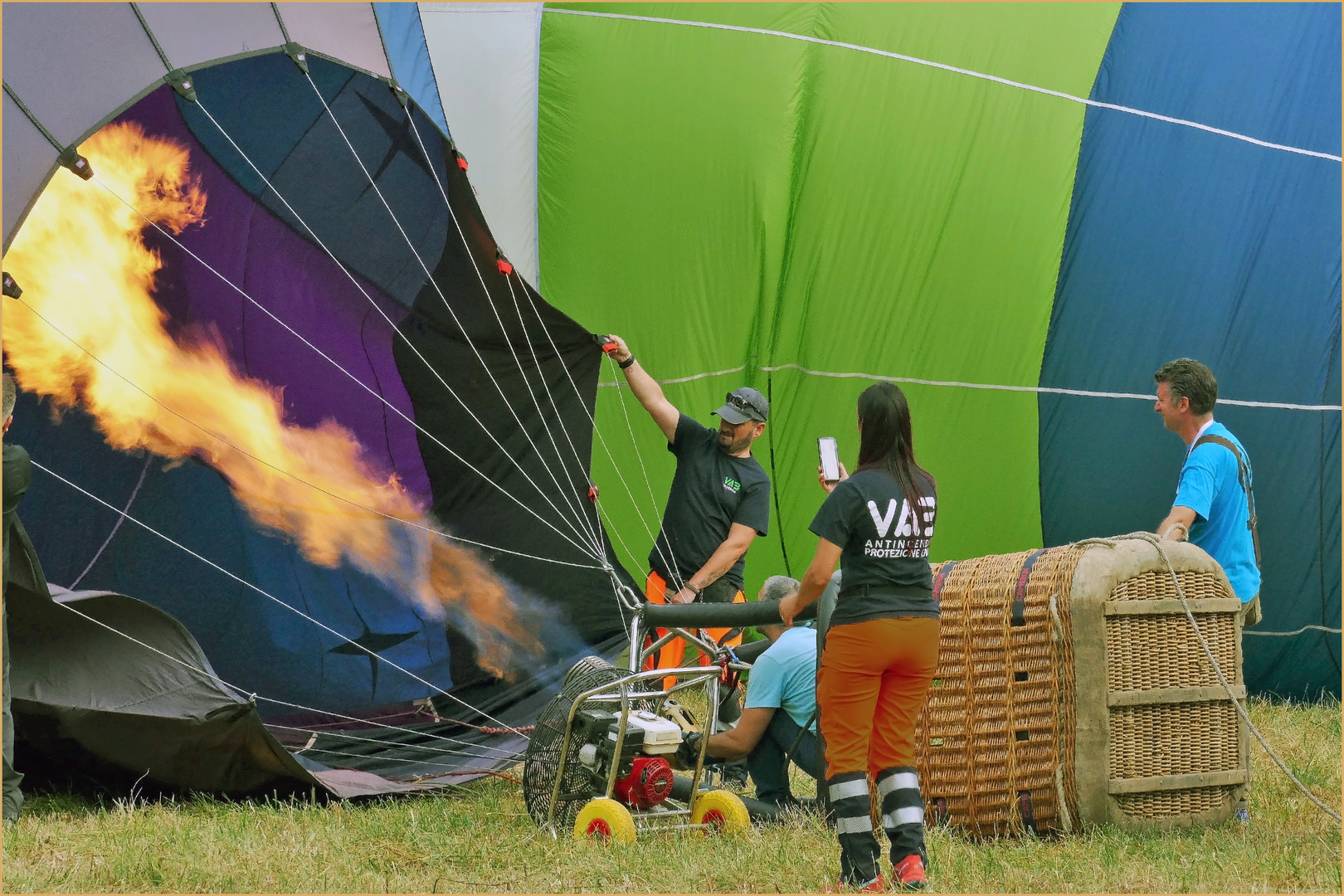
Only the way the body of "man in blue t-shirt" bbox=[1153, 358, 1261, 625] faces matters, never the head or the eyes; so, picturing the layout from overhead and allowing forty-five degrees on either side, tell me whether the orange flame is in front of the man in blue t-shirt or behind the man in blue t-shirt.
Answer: in front

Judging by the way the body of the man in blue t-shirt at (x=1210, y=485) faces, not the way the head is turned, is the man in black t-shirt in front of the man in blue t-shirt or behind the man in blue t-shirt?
in front

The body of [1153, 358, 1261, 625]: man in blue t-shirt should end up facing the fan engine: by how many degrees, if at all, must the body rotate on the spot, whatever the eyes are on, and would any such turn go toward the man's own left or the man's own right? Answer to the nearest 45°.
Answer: approximately 45° to the man's own left

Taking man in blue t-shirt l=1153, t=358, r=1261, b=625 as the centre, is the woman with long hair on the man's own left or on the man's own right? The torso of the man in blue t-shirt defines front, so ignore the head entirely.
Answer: on the man's own left

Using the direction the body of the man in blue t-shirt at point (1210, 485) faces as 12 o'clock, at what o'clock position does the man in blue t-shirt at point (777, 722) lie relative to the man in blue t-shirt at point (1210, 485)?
the man in blue t-shirt at point (777, 722) is roughly at 11 o'clock from the man in blue t-shirt at point (1210, 485).

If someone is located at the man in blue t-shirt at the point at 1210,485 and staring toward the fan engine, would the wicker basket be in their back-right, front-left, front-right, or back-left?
front-left

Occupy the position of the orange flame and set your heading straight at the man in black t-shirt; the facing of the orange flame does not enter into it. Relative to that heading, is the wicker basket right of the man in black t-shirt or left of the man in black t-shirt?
right

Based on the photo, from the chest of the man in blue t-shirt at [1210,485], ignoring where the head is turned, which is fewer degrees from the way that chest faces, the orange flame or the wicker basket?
the orange flame

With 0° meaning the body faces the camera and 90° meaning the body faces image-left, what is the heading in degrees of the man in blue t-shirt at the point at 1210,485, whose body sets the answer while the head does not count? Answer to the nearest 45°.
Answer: approximately 90°
